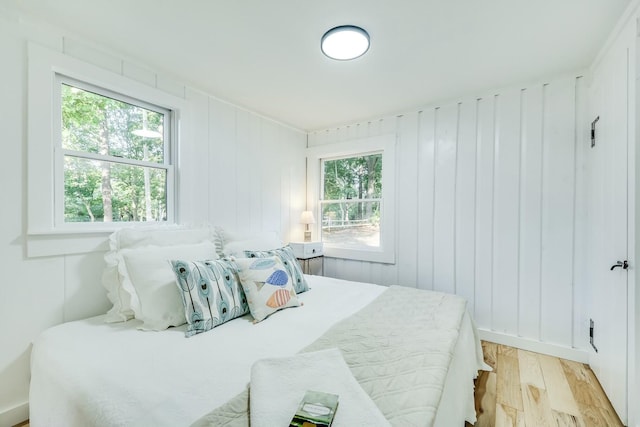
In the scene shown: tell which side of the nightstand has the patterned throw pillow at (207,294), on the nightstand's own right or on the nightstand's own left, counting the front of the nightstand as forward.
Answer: on the nightstand's own right

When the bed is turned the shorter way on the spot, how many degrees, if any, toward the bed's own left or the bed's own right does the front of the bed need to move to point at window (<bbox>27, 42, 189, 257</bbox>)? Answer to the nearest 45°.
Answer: approximately 180°

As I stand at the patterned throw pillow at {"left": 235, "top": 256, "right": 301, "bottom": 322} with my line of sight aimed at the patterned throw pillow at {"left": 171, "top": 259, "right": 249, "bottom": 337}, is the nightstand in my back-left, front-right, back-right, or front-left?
back-right

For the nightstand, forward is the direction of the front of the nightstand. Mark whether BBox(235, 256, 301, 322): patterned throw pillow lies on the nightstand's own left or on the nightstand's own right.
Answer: on the nightstand's own right

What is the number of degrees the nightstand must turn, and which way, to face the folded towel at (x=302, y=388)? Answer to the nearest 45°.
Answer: approximately 45° to its right

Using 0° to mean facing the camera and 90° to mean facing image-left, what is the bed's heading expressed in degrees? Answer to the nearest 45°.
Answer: approximately 315°

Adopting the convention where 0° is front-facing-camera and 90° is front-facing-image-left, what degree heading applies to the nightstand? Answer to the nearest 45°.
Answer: approximately 315°

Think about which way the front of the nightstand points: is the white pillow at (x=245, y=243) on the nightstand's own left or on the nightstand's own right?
on the nightstand's own right
